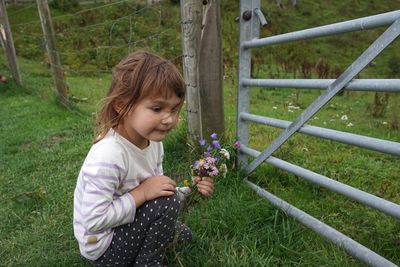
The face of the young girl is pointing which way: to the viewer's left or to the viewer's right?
to the viewer's right

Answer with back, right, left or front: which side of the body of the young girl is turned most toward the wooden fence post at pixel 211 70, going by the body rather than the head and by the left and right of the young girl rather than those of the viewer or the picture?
left

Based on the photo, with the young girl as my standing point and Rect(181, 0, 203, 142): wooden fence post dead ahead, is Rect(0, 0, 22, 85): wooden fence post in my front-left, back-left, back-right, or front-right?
front-left

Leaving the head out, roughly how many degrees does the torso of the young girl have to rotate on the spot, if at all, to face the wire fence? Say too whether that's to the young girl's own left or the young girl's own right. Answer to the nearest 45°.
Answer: approximately 135° to the young girl's own left

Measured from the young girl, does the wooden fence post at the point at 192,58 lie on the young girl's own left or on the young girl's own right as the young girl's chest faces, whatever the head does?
on the young girl's own left

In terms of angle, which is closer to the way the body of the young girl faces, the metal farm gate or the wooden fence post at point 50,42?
the metal farm gate

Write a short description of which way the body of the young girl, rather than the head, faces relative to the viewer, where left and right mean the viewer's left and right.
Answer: facing the viewer and to the right of the viewer

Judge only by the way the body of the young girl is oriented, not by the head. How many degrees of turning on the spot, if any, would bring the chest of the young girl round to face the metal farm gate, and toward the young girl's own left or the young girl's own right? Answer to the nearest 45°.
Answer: approximately 45° to the young girl's own left

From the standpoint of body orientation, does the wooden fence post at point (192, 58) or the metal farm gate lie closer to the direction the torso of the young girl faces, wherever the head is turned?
the metal farm gate

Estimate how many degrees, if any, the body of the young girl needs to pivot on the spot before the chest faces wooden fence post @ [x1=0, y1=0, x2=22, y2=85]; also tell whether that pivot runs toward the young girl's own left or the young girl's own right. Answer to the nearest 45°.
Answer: approximately 135° to the young girl's own left

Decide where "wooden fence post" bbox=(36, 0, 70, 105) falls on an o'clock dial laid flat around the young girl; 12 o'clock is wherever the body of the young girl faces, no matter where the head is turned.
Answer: The wooden fence post is roughly at 7 o'clock from the young girl.
